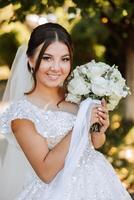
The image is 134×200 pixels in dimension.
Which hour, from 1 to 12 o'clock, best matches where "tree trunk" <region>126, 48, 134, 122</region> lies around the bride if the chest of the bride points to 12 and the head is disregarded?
The tree trunk is roughly at 8 o'clock from the bride.

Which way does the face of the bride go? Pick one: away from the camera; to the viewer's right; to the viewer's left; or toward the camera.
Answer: toward the camera

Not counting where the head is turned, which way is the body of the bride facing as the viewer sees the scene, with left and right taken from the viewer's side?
facing the viewer and to the right of the viewer
